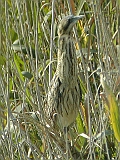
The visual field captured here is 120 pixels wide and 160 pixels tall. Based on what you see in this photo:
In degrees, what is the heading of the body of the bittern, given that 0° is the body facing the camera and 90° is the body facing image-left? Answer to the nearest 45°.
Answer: approximately 315°
